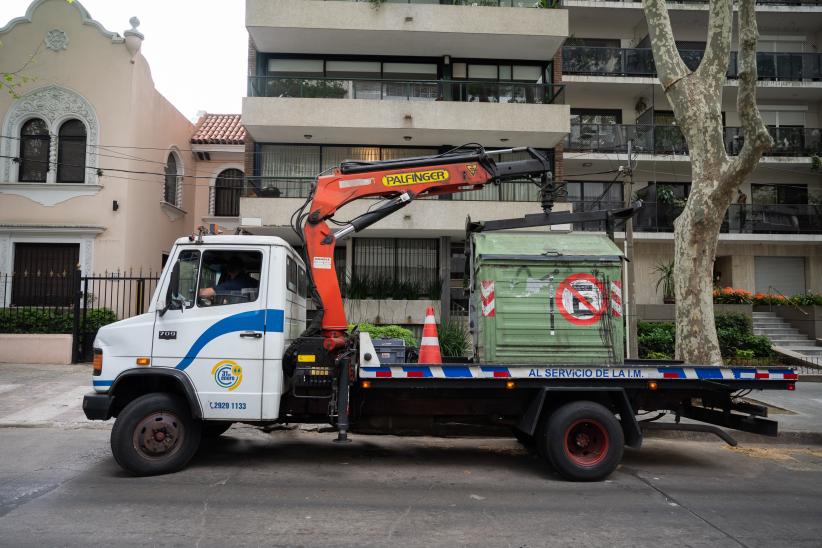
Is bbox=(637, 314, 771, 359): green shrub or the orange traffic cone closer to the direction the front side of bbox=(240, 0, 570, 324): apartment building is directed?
the orange traffic cone

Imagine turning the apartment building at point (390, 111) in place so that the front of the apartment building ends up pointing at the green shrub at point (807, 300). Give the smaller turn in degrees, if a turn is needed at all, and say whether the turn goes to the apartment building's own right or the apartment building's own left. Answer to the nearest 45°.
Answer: approximately 90° to the apartment building's own left

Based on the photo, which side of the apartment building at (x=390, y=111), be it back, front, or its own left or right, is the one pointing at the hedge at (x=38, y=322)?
right

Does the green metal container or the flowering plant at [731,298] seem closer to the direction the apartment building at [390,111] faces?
the green metal container

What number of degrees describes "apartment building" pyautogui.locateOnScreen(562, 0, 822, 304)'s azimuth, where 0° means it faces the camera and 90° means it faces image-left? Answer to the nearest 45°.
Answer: approximately 0°

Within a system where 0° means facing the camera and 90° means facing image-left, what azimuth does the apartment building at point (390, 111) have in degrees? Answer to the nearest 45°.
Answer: approximately 0°

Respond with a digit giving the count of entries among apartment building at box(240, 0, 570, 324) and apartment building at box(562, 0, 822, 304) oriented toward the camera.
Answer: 2

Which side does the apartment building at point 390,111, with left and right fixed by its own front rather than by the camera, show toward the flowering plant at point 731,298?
left

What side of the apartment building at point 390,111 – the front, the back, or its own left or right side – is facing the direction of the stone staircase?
left

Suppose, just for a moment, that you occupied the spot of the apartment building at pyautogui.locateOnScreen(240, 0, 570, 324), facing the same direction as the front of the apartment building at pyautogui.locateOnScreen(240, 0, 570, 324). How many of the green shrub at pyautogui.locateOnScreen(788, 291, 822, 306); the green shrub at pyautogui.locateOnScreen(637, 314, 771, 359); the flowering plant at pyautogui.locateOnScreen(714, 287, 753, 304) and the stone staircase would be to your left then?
4
